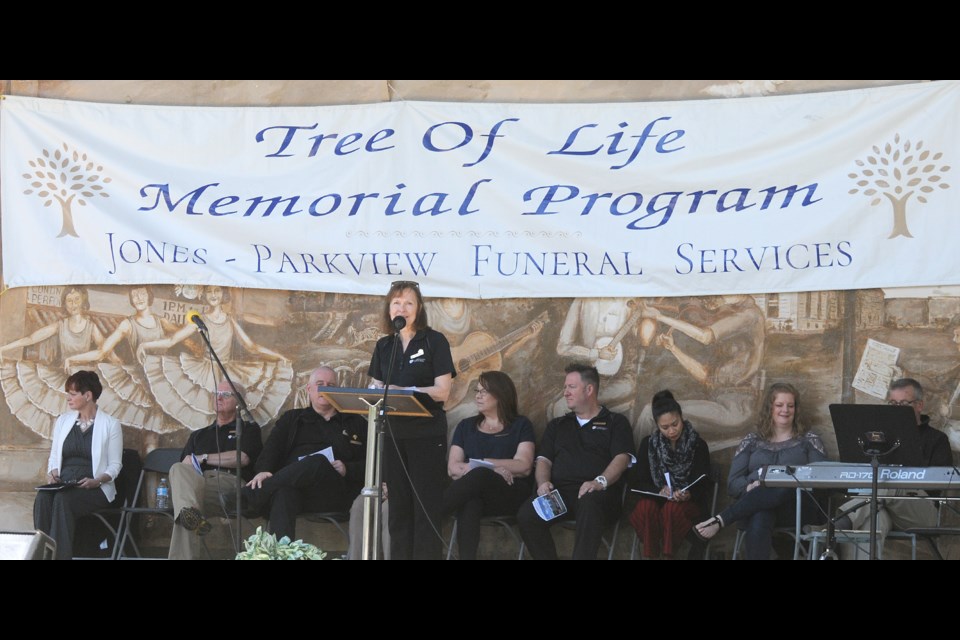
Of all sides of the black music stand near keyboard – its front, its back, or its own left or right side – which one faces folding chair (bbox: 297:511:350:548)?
left

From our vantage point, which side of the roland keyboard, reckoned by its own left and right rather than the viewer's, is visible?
back

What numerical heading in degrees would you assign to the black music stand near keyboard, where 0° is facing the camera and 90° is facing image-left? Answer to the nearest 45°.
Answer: approximately 180°

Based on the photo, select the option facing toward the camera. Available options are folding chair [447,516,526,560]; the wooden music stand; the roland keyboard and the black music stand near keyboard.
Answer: the folding chair

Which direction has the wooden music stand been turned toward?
away from the camera

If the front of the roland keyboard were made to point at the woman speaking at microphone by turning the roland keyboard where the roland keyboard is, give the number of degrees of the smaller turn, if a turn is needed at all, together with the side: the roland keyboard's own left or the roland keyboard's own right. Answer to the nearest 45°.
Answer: approximately 90° to the roland keyboard's own left

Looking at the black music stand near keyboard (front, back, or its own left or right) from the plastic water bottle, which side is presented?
left

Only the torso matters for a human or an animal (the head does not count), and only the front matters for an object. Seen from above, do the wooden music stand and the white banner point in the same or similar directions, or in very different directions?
very different directions

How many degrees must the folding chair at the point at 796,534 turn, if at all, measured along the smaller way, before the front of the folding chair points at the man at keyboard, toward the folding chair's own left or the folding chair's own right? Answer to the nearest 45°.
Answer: approximately 135° to the folding chair's own left

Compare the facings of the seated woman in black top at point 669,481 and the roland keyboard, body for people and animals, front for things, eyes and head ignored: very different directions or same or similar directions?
very different directions

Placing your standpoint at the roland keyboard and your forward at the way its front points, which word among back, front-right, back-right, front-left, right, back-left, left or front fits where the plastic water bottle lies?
left

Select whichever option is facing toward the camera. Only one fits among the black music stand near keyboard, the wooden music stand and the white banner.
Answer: the white banner
